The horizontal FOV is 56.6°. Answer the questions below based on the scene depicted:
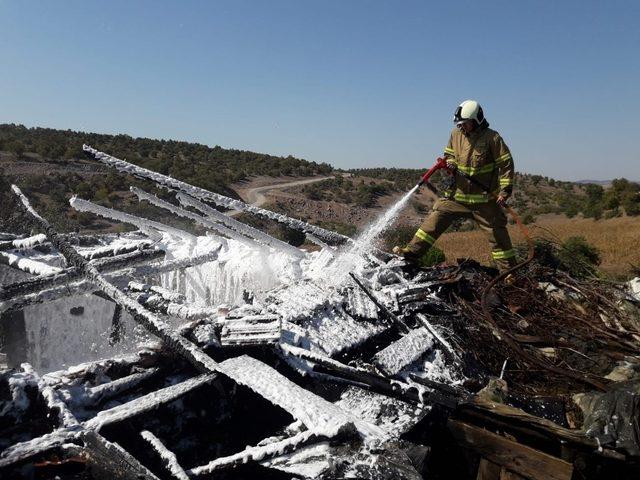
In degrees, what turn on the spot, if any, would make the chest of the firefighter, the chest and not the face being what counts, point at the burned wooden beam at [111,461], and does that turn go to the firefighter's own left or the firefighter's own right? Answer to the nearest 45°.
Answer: approximately 45° to the firefighter's own left

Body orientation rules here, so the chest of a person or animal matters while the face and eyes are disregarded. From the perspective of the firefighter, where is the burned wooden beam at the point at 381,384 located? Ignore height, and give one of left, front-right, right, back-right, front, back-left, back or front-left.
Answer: front-left

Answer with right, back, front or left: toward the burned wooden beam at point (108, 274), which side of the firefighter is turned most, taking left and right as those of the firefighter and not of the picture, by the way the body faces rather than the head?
front

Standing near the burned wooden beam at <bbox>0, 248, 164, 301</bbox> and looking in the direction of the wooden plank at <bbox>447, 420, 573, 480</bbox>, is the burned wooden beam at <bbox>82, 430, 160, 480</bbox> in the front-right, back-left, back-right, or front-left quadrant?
front-right

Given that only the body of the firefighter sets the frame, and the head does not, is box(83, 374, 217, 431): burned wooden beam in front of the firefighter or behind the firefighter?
in front

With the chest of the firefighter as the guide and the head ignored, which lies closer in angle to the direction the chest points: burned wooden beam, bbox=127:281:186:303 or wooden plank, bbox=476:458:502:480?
the burned wooden beam

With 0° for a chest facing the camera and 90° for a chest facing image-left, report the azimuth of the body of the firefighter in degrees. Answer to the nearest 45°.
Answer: approximately 45°

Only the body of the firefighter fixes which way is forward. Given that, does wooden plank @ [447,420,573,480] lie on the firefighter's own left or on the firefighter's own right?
on the firefighter's own left

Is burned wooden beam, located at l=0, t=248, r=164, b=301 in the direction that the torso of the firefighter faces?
yes

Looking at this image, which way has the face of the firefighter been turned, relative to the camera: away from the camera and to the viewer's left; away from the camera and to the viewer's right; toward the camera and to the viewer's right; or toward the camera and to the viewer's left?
toward the camera and to the viewer's left

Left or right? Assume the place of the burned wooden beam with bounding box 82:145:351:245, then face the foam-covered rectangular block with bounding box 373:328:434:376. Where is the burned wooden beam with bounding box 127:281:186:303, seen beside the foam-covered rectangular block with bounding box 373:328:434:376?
right

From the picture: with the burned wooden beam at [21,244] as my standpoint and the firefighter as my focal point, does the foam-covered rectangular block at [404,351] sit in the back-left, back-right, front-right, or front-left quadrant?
front-right

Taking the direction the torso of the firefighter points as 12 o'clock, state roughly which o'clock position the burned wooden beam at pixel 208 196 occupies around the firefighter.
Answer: The burned wooden beam is roughly at 1 o'clock from the firefighter.

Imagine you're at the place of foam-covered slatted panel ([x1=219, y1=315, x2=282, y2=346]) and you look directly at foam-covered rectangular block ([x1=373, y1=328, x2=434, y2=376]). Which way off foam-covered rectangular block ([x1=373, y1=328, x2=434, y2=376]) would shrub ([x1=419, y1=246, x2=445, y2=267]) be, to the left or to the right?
left

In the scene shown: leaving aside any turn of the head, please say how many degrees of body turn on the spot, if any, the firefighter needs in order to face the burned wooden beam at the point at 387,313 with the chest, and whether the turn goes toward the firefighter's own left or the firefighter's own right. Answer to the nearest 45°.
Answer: approximately 45° to the firefighter's own left

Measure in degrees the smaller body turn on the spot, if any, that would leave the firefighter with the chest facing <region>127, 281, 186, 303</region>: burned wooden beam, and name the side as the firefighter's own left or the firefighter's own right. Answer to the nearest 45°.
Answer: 0° — they already face it
